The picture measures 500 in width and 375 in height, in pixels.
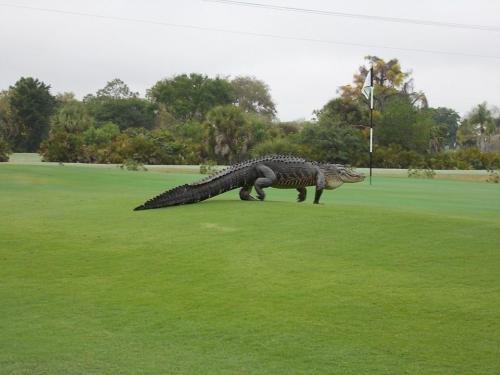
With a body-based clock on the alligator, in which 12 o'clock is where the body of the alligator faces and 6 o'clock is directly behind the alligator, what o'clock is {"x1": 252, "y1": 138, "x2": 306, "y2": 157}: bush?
The bush is roughly at 9 o'clock from the alligator.

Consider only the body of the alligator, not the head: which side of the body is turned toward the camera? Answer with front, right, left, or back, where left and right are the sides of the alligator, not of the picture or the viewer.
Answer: right

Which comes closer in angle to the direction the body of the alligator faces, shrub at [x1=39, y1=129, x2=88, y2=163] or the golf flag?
the golf flag

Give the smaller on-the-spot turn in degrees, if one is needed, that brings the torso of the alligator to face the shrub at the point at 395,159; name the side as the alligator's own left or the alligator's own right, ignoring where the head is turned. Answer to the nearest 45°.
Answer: approximately 90° to the alligator's own left

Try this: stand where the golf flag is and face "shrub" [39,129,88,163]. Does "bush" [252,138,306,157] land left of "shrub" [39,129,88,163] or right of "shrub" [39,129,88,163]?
right

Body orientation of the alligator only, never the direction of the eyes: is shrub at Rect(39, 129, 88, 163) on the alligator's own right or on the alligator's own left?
on the alligator's own left

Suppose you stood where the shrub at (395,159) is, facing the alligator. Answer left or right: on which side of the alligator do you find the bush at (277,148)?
right
